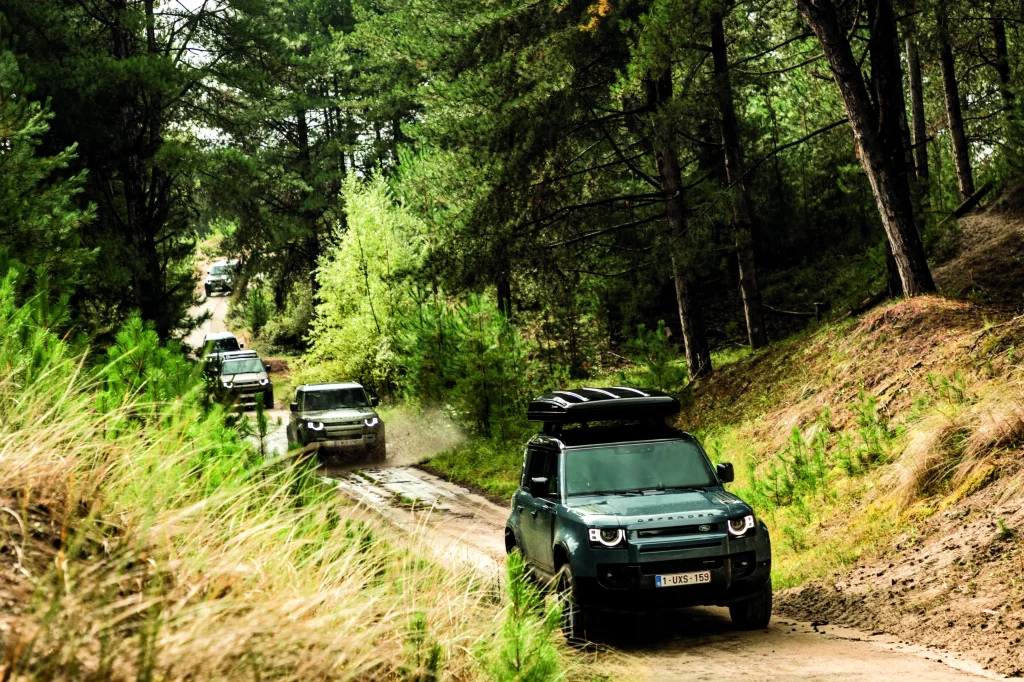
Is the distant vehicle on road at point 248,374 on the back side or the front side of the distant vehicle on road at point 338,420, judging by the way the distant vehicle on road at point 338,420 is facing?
on the back side

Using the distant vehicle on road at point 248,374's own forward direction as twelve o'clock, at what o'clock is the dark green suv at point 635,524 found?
The dark green suv is roughly at 12 o'clock from the distant vehicle on road.

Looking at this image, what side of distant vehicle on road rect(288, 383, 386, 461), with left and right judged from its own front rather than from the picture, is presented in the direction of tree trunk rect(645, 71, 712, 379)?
left

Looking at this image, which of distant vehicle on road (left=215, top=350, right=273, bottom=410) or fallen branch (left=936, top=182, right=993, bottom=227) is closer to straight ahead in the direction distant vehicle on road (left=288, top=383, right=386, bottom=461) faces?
the fallen branch

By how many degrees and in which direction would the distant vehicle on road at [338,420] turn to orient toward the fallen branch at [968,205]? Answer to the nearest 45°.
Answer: approximately 90° to its left

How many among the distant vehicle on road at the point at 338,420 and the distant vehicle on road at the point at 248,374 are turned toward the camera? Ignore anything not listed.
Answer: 2

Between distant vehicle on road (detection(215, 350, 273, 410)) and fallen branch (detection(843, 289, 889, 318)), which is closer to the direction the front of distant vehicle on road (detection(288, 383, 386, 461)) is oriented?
the fallen branch

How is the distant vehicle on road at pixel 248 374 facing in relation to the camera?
toward the camera

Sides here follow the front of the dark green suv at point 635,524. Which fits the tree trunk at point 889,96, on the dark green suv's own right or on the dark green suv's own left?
on the dark green suv's own left

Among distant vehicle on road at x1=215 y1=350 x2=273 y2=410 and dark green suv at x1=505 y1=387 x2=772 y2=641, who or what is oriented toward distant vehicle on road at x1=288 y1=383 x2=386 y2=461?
distant vehicle on road at x1=215 y1=350 x2=273 y2=410

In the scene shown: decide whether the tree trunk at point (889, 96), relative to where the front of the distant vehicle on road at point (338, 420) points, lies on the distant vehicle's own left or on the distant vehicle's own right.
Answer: on the distant vehicle's own left

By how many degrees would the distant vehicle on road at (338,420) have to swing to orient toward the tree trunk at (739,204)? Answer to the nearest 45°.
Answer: approximately 90° to its left

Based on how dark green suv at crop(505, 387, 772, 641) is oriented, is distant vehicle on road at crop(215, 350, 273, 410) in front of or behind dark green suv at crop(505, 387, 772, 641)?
behind
